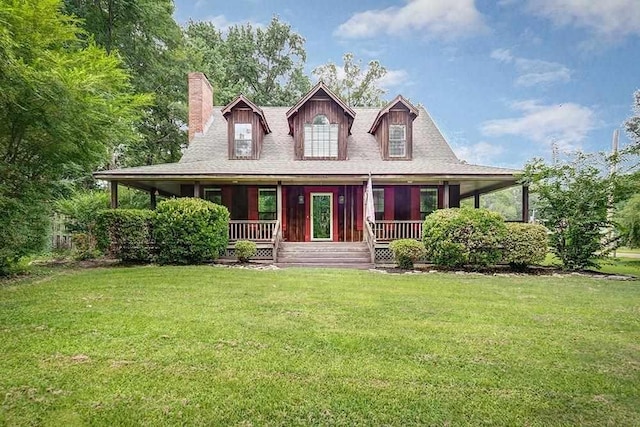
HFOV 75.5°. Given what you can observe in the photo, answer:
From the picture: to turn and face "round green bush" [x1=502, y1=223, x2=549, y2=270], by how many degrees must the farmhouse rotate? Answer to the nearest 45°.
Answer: approximately 45° to its left

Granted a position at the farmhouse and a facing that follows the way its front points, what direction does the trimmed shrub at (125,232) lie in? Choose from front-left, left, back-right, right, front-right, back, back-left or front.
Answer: front-right

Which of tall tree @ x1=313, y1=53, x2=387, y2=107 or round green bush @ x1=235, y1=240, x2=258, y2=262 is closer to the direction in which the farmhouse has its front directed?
the round green bush

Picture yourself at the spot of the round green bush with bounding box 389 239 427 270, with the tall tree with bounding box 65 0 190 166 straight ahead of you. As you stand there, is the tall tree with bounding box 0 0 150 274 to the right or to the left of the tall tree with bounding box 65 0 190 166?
left

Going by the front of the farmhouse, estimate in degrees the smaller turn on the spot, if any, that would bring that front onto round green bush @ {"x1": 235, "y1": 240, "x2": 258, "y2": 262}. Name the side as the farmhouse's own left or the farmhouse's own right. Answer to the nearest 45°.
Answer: approximately 45° to the farmhouse's own right

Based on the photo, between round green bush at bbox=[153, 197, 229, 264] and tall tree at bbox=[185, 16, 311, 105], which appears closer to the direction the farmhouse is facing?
the round green bush

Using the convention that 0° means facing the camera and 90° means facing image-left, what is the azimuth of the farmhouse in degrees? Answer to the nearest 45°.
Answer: approximately 0°

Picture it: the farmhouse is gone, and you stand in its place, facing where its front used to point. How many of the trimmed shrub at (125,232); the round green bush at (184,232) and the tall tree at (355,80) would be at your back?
1

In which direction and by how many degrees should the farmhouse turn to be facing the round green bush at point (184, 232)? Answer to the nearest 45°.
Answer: approximately 45° to its right

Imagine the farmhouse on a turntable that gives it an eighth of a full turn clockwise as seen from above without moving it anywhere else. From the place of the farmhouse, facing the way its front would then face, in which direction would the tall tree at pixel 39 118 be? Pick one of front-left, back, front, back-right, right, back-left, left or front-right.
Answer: front

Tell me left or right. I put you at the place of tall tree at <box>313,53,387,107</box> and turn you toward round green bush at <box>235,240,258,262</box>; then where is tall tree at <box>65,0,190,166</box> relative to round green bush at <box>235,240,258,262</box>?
right

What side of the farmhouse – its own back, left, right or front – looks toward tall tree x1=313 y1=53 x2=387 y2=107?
back
